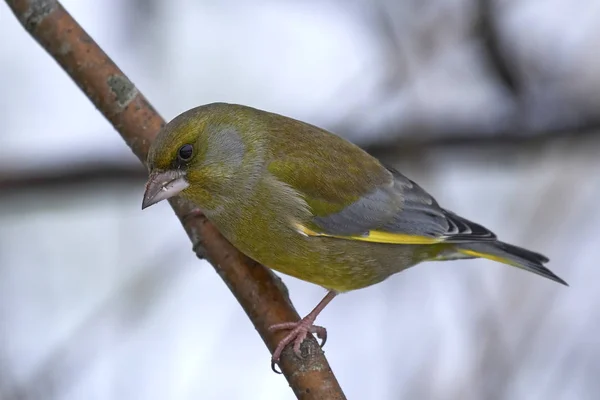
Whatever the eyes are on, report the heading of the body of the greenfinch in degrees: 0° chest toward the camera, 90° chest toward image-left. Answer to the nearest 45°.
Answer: approximately 90°
